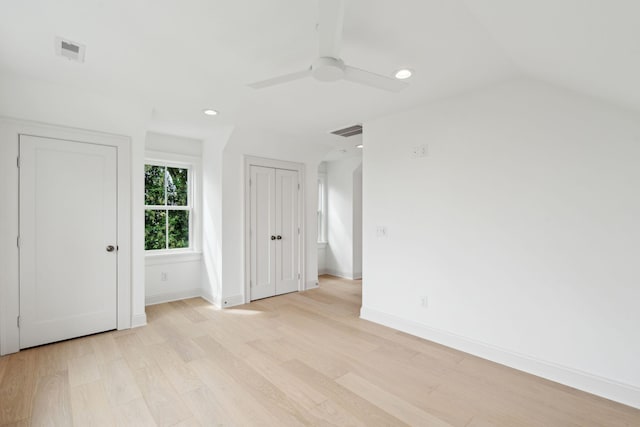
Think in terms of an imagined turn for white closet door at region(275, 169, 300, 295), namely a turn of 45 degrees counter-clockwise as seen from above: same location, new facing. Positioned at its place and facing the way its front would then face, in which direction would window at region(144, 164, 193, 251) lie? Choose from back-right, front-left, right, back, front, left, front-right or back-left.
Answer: back

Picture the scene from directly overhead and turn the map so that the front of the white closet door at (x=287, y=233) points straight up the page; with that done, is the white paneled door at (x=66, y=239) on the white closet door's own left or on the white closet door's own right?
on the white closet door's own right

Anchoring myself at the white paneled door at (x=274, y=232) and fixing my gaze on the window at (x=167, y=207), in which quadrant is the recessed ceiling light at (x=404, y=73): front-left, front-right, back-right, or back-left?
back-left

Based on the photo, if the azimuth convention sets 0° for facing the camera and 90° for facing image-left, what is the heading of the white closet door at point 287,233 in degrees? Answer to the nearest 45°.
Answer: approximately 315°

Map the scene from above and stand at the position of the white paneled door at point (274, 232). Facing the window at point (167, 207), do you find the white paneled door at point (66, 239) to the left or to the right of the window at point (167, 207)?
left
